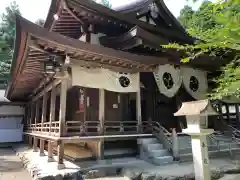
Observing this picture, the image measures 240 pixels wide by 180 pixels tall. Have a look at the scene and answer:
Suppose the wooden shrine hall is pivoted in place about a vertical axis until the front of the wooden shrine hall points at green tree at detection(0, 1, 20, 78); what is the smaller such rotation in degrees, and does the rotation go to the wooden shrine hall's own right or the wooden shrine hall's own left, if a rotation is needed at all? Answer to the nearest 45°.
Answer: approximately 180°

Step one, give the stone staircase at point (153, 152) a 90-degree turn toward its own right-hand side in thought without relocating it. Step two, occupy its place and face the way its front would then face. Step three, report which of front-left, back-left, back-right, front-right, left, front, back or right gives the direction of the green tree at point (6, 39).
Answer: right

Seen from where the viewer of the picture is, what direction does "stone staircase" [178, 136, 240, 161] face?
facing the viewer and to the right of the viewer

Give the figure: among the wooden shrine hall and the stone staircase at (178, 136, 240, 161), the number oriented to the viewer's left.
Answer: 0

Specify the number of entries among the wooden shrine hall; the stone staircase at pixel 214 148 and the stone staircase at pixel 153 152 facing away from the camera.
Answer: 0

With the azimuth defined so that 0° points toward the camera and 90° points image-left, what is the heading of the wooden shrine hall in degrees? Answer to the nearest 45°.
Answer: approximately 315°

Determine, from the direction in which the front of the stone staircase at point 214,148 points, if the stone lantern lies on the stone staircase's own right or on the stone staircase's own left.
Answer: on the stone staircase's own right
